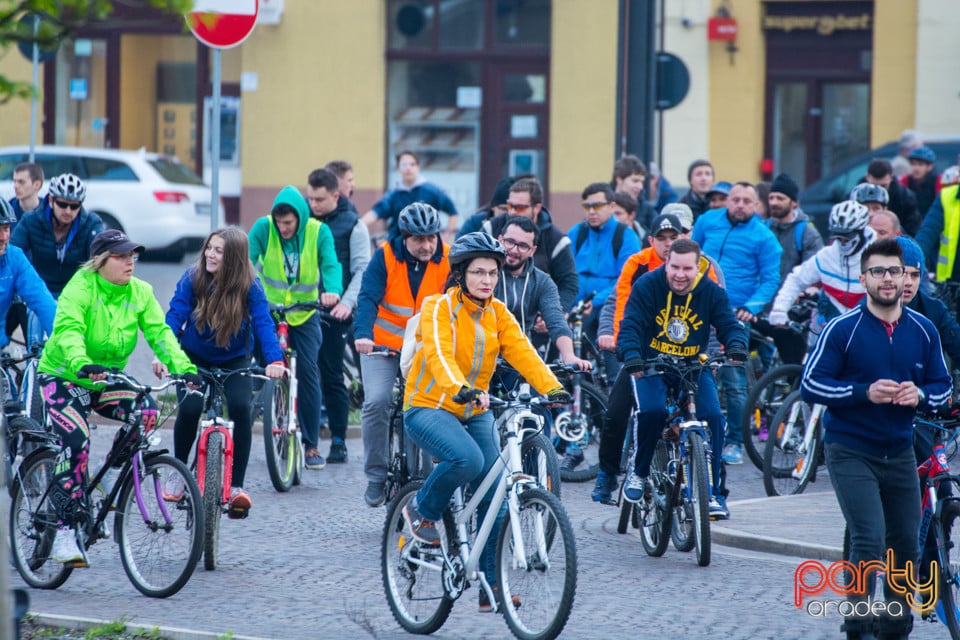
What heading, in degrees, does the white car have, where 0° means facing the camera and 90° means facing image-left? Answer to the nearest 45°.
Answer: approximately 135°

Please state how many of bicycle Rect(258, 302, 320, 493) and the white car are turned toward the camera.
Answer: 1

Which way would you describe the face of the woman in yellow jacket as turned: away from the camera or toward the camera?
toward the camera

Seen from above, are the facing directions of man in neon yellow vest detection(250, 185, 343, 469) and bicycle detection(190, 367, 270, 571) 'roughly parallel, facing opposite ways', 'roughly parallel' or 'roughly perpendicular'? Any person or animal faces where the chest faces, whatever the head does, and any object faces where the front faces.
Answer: roughly parallel

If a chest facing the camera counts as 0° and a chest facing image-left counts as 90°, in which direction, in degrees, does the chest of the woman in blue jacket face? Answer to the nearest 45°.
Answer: approximately 0°

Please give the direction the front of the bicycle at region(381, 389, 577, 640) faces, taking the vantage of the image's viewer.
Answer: facing the viewer and to the right of the viewer

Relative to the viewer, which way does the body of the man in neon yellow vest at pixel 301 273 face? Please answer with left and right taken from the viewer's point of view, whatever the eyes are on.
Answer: facing the viewer

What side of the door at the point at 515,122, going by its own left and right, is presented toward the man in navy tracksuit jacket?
front

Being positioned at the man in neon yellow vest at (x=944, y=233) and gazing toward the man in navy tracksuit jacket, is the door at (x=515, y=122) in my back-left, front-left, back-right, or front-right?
back-right

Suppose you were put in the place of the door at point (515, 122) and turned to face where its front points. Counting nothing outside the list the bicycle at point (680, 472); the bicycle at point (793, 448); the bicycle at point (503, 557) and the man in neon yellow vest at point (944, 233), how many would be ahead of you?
4

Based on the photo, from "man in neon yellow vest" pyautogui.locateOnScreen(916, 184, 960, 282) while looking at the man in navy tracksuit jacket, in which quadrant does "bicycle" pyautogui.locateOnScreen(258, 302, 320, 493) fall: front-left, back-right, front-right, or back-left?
front-right

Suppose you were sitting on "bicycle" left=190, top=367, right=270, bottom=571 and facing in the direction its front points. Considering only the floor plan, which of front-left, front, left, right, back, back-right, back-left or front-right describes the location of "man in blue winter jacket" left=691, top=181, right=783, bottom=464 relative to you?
back-left

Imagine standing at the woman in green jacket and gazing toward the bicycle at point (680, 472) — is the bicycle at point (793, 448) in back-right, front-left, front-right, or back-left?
front-left

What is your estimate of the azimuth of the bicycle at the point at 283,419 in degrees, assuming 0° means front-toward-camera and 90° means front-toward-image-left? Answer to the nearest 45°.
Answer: approximately 0°

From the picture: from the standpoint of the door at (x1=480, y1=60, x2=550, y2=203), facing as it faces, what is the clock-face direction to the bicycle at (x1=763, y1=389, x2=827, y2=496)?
The bicycle is roughly at 12 o'clock from the door.

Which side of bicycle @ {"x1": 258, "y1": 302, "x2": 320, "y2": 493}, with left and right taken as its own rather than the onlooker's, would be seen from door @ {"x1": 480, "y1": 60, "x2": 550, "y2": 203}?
back

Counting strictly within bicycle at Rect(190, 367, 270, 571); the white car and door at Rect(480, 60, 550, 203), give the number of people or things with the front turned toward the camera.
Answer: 2
